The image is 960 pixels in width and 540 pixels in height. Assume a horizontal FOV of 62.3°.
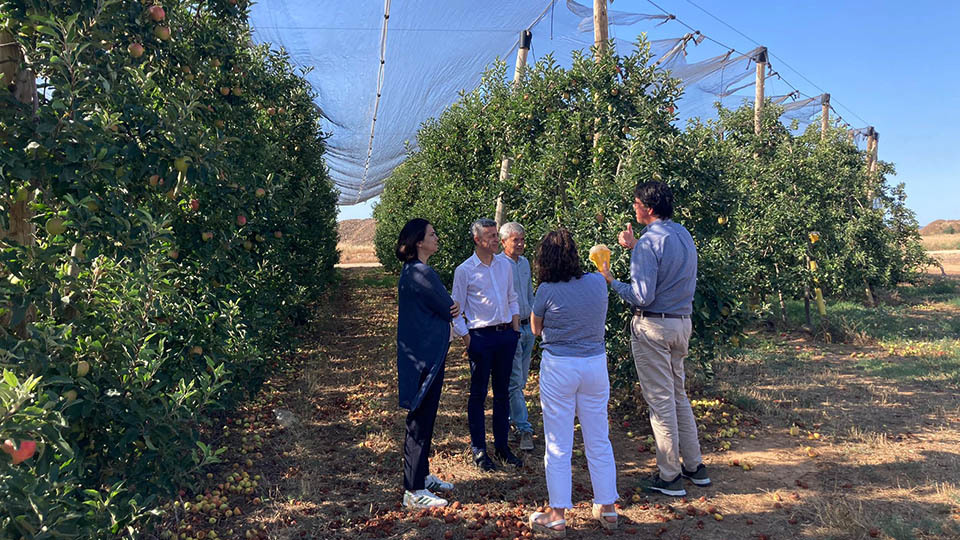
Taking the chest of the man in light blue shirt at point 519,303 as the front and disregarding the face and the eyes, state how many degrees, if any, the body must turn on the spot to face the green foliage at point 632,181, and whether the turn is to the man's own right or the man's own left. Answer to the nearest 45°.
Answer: approximately 90° to the man's own left

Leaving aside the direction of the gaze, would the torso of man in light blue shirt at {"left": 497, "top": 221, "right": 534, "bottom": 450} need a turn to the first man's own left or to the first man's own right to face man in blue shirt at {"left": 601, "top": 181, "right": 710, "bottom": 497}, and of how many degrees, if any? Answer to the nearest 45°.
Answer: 0° — they already face them

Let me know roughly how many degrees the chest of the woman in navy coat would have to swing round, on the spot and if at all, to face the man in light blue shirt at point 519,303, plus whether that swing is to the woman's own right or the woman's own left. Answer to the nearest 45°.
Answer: approximately 45° to the woman's own left

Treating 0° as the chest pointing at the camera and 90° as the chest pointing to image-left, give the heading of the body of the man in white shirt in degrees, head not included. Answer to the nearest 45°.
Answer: approximately 315°

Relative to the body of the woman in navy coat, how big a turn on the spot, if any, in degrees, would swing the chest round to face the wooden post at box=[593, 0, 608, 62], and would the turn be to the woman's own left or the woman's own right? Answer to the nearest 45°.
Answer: approximately 45° to the woman's own left

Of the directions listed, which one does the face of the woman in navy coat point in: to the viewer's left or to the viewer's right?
to the viewer's right

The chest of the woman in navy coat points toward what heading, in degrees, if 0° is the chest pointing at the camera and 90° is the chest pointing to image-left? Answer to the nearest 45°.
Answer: approximately 270°

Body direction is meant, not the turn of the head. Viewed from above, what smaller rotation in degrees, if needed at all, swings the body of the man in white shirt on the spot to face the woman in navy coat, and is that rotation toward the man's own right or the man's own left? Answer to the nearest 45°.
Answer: approximately 90° to the man's own right

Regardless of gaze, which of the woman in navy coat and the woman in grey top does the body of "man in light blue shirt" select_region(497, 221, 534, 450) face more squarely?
the woman in grey top
